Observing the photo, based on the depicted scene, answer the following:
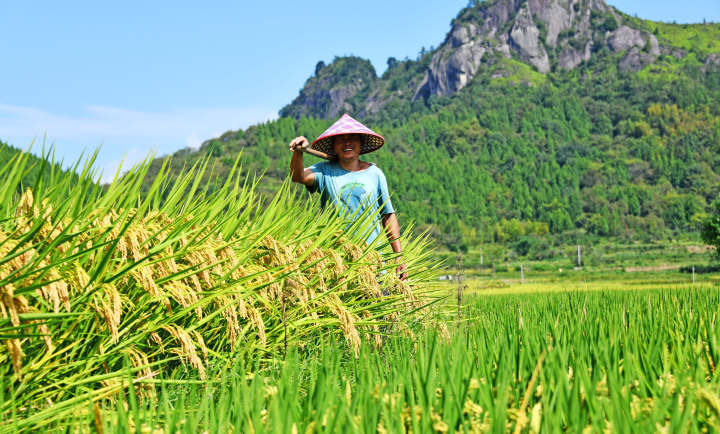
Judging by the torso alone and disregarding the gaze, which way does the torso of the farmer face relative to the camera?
toward the camera
